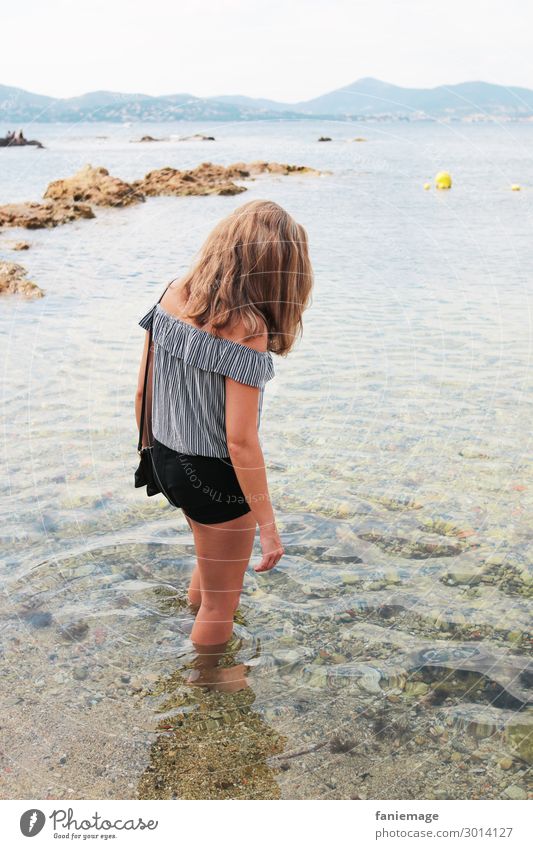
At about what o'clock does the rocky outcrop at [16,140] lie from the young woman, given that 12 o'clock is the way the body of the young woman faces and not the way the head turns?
The rocky outcrop is roughly at 10 o'clock from the young woman.

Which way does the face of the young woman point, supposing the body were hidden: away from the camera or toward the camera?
away from the camera

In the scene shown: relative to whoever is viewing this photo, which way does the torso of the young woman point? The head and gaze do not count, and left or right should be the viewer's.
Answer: facing away from the viewer and to the right of the viewer

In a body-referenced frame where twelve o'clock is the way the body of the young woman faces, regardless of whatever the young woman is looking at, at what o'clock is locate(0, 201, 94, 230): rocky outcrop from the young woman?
The rocky outcrop is roughly at 10 o'clock from the young woman.

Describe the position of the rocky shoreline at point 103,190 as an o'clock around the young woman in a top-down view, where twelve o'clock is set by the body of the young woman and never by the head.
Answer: The rocky shoreline is roughly at 10 o'clock from the young woman.

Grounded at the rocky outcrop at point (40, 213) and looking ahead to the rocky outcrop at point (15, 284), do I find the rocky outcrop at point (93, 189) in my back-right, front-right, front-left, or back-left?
back-left

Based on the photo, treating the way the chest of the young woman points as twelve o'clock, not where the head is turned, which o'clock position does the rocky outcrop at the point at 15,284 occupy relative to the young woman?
The rocky outcrop is roughly at 10 o'clock from the young woman.

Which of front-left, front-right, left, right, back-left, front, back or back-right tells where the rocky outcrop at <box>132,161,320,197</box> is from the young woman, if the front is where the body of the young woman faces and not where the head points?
front-left

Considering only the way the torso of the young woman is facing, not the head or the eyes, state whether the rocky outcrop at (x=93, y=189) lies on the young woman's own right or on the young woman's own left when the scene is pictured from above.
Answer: on the young woman's own left
